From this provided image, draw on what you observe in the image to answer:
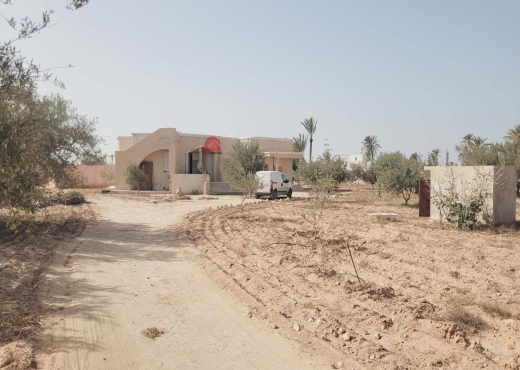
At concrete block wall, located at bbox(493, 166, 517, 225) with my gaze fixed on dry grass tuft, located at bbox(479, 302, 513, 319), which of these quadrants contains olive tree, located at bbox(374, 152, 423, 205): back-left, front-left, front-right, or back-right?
back-right

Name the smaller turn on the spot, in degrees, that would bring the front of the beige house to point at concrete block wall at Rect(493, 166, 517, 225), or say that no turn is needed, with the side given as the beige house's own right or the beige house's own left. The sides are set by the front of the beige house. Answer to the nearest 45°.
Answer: approximately 45° to the beige house's own left

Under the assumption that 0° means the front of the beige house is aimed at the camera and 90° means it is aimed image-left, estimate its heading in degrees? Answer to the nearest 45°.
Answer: approximately 0°

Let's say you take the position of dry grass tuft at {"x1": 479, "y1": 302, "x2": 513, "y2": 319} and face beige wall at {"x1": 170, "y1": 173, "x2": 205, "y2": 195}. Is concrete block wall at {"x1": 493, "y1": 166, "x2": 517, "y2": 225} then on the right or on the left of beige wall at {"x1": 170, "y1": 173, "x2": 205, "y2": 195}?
right

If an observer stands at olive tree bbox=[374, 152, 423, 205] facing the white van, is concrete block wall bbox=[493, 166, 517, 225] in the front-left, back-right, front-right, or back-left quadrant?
back-left

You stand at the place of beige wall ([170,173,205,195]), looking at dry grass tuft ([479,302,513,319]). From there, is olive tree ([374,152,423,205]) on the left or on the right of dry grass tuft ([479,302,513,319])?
left

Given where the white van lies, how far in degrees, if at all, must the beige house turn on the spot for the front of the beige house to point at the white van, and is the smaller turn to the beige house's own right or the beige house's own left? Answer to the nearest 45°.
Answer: approximately 45° to the beige house's own left

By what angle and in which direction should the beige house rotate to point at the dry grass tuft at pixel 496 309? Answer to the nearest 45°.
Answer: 0° — it already faces it

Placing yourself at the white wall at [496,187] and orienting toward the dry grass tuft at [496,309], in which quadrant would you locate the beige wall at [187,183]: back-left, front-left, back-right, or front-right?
back-right

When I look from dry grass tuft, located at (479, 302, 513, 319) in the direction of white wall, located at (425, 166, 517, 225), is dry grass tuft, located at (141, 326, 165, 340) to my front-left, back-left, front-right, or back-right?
back-left
